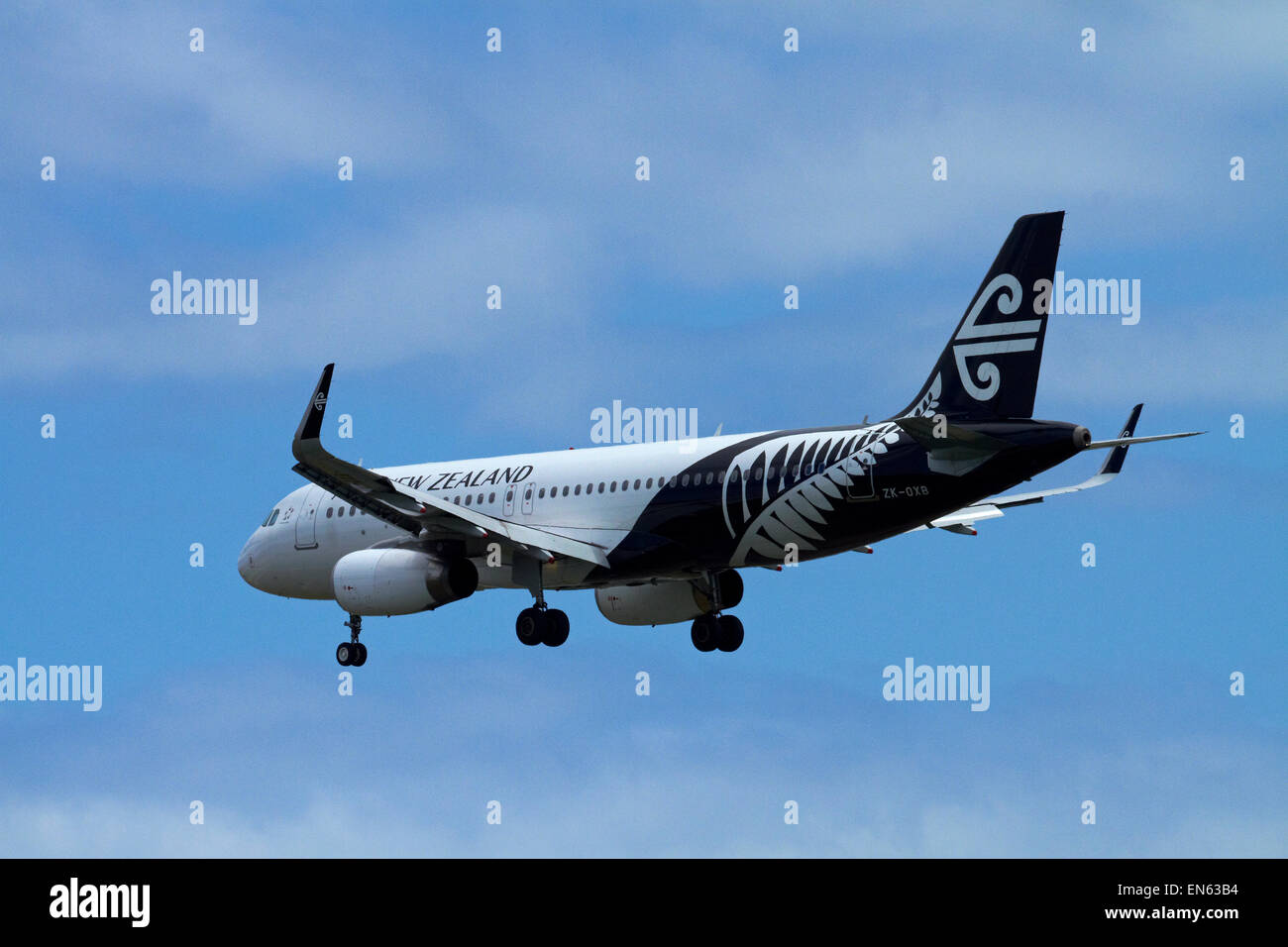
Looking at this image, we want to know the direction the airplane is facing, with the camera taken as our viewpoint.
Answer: facing away from the viewer and to the left of the viewer
